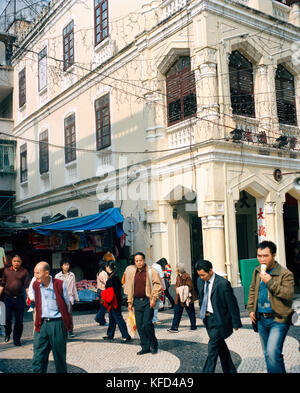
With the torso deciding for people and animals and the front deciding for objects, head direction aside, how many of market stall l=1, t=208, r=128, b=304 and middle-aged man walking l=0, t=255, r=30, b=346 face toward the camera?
2

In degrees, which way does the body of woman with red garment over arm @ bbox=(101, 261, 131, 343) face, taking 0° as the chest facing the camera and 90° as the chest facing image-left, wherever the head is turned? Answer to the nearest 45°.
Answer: approximately 90°

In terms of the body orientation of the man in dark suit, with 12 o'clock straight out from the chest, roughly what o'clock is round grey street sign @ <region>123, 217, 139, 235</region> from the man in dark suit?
The round grey street sign is roughly at 4 o'clock from the man in dark suit.

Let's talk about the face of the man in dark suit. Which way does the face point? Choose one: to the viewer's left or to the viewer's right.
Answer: to the viewer's left

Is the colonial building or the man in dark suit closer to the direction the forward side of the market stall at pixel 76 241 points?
the man in dark suit

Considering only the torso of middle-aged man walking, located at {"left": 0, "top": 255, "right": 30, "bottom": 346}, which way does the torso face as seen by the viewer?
toward the camera

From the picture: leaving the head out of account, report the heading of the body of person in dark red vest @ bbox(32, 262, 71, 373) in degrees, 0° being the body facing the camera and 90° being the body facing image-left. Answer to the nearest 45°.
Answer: approximately 45°

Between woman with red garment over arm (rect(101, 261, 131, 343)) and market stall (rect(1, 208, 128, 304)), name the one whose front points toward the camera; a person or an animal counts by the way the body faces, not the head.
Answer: the market stall

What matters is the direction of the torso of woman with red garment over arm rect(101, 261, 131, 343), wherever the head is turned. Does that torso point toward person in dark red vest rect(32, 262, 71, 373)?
no

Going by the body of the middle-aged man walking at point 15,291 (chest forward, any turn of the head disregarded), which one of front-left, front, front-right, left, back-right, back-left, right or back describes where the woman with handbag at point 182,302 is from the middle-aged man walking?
left

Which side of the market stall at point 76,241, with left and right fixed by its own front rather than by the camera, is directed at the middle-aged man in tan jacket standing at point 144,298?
front

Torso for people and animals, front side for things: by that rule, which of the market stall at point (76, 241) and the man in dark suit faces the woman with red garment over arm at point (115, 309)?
the market stall

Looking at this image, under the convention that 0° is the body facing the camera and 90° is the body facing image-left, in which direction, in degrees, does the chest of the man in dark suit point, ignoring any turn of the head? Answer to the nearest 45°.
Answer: approximately 45°

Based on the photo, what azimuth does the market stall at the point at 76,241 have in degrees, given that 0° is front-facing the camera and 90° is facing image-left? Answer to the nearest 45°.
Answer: approximately 0°
